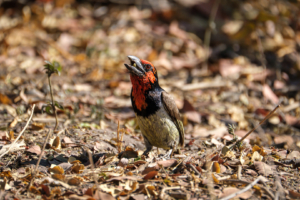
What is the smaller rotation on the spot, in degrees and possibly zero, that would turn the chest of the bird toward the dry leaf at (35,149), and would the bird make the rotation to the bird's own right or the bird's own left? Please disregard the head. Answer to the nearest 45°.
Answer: approximately 45° to the bird's own right

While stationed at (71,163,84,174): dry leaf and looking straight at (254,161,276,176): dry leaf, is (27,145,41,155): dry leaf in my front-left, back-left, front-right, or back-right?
back-left

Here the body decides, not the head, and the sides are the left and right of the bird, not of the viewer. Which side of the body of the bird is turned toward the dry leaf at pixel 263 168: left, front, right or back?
left

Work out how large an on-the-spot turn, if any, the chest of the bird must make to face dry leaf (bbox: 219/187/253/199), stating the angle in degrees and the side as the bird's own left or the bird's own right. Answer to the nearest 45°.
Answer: approximately 90° to the bird's own left

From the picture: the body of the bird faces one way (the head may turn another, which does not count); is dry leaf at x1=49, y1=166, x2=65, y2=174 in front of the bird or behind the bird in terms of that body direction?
in front

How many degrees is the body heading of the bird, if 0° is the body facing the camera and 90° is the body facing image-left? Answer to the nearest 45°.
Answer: approximately 45°

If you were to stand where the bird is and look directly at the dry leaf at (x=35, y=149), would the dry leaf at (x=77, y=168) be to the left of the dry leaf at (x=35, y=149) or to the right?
left

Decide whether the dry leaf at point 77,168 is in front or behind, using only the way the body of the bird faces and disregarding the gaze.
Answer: in front
